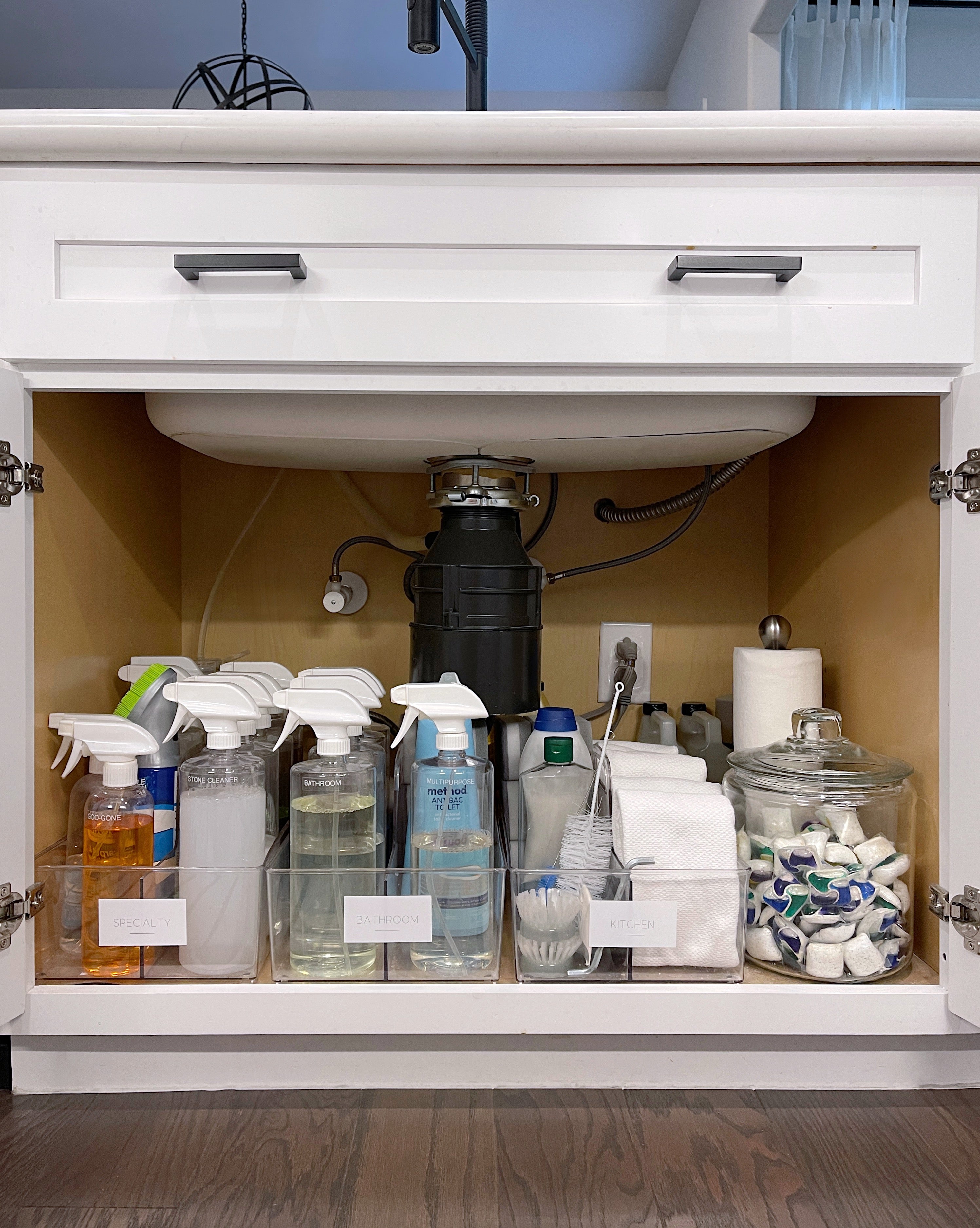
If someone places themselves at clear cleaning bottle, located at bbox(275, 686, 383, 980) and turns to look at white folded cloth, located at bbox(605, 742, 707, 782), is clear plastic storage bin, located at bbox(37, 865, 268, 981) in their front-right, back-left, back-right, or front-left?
back-left

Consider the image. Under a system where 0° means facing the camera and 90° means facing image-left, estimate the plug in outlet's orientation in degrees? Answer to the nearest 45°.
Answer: approximately 0°

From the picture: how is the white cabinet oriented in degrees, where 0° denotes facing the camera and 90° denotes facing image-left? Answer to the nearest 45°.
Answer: approximately 0°
